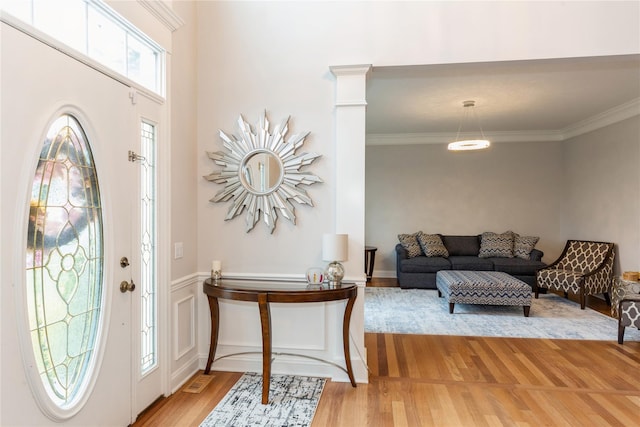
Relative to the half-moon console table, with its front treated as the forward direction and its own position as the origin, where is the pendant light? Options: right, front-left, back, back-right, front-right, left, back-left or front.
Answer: back-left

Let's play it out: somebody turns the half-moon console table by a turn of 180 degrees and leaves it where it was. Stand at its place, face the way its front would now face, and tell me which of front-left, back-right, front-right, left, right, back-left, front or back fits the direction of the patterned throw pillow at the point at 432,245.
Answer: front-right

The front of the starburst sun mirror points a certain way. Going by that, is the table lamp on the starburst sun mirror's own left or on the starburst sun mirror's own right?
on the starburst sun mirror's own left

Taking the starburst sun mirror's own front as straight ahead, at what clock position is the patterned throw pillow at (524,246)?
The patterned throw pillow is roughly at 8 o'clock from the starburst sun mirror.

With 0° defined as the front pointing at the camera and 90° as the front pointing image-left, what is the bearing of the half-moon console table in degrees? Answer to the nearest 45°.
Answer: approximately 0°

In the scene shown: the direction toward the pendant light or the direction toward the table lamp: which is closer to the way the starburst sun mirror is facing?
the table lamp

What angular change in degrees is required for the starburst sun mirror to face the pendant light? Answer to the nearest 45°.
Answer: approximately 135° to its left

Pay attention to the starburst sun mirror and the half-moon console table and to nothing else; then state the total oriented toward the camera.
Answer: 2
